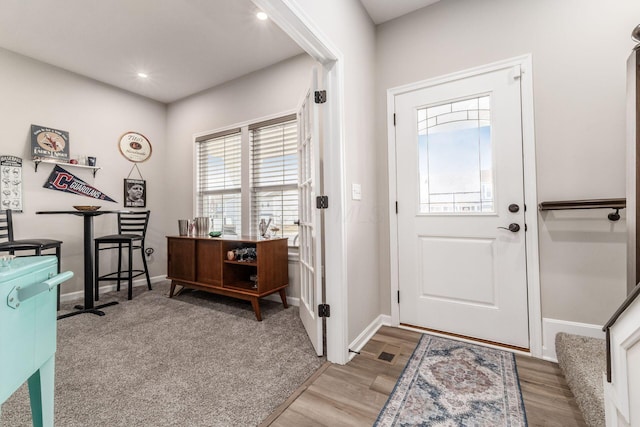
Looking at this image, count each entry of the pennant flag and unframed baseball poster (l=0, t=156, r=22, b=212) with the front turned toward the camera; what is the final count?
2

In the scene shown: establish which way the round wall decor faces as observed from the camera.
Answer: facing the viewer and to the right of the viewer

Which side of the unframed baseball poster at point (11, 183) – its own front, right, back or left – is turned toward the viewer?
front

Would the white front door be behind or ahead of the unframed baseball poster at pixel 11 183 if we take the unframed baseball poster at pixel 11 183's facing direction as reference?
ahead

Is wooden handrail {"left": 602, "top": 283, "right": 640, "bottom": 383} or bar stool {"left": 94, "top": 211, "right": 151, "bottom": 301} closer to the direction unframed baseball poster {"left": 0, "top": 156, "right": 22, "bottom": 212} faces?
the wooden handrail

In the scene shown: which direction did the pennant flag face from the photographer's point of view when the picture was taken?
facing the viewer

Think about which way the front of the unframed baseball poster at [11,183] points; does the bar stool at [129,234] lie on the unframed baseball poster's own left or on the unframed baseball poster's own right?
on the unframed baseball poster's own left

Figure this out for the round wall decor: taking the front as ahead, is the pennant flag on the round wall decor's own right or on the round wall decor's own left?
on the round wall decor's own right

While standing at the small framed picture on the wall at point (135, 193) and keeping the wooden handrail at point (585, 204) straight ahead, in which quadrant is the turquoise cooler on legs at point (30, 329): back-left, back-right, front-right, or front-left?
front-right

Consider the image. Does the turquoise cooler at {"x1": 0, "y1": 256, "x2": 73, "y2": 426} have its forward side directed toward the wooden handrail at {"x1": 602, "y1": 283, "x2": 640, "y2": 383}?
no

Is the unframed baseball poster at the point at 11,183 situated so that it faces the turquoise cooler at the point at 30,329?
yes

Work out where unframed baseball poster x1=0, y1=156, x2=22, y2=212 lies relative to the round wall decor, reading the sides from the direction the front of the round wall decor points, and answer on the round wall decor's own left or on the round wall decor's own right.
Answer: on the round wall decor's own right
